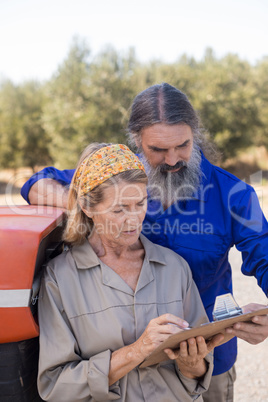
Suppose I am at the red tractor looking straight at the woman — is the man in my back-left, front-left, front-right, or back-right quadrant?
front-left

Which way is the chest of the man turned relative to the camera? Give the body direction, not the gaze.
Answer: toward the camera

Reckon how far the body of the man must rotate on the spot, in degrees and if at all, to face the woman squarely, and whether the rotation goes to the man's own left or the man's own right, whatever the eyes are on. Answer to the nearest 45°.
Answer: approximately 45° to the man's own right

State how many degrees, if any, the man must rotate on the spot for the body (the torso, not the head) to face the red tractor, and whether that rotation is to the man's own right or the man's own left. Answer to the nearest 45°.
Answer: approximately 45° to the man's own right

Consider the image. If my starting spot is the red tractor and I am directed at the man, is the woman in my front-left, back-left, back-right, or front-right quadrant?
front-right
